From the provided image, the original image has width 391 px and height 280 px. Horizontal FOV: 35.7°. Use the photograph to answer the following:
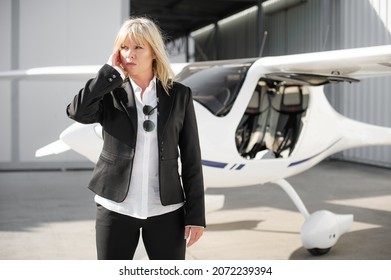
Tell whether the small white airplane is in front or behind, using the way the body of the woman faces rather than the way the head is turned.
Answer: behind

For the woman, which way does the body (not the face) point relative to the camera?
toward the camera

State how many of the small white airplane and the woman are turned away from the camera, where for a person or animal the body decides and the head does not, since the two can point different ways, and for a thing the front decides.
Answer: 0

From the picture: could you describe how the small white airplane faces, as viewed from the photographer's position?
facing the viewer and to the left of the viewer

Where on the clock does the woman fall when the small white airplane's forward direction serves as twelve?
The woman is roughly at 11 o'clock from the small white airplane.
